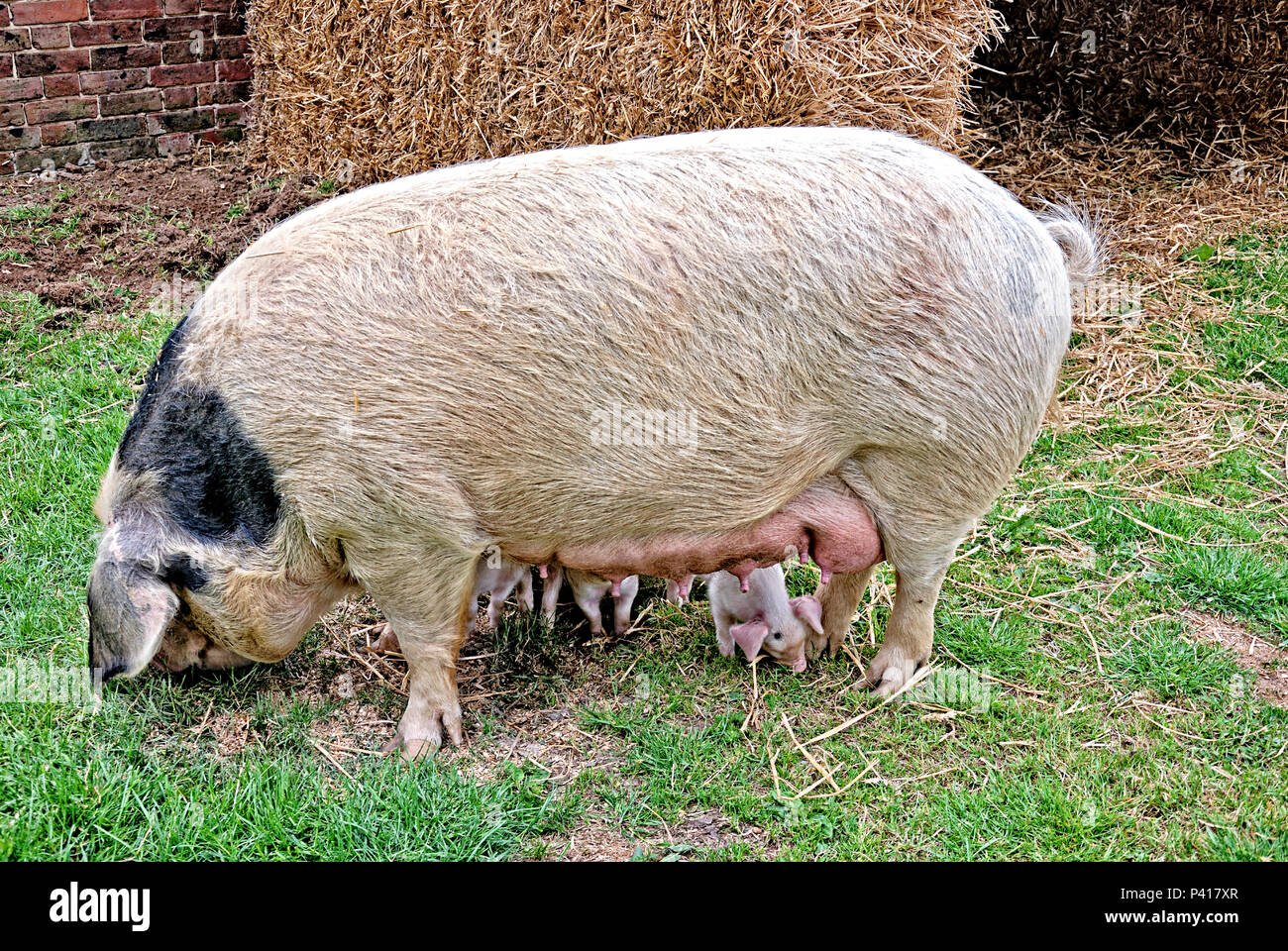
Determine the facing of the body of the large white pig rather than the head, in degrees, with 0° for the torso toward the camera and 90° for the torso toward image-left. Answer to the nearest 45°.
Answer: approximately 90°

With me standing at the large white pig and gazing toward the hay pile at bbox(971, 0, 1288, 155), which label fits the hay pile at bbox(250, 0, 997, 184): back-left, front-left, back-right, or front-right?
front-left

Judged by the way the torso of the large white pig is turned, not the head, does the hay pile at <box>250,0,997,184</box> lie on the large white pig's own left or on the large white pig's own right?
on the large white pig's own right

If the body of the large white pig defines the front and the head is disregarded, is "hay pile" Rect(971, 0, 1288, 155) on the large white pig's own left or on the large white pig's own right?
on the large white pig's own right

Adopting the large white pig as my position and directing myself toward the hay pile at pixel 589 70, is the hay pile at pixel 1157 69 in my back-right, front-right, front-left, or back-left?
front-right

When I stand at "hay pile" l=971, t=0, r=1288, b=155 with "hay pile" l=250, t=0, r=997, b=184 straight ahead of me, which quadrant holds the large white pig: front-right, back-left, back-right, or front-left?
front-left

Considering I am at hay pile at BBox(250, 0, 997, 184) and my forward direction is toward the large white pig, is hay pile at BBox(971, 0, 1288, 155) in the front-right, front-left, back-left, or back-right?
back-left
